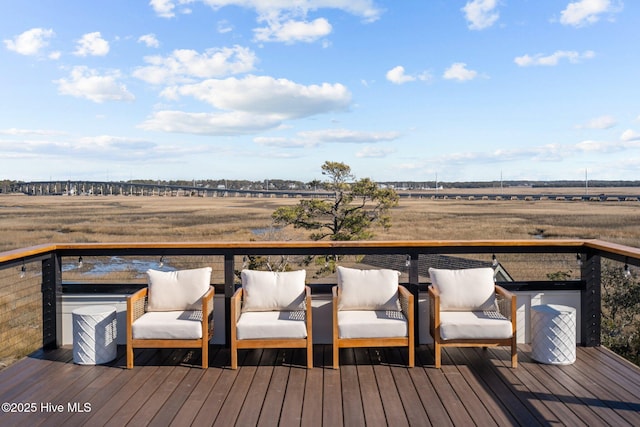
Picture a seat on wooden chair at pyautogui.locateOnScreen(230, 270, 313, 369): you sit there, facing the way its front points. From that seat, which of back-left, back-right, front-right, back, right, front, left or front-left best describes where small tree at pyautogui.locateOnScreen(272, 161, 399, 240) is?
back

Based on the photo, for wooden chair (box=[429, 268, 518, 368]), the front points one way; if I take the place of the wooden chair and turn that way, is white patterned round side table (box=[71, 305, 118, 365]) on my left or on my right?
on my right

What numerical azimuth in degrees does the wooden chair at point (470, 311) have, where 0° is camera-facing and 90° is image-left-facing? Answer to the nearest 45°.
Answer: approximately 0°

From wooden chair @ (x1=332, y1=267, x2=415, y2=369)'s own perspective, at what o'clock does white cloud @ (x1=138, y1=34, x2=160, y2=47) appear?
The white cloud is roughly at 5 o'clock from the wooden chair.

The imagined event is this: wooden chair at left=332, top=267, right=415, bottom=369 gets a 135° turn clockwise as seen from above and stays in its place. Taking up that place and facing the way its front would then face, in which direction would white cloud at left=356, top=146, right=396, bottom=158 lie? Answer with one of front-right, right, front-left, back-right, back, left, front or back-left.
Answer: front-right

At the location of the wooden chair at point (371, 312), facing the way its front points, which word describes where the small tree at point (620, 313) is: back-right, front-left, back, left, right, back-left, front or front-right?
back-left
